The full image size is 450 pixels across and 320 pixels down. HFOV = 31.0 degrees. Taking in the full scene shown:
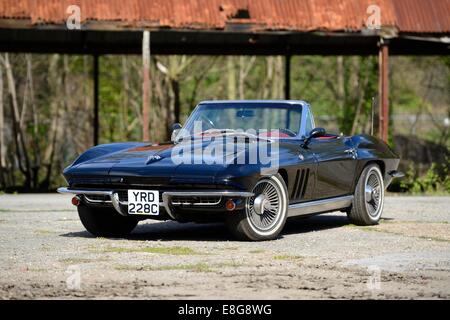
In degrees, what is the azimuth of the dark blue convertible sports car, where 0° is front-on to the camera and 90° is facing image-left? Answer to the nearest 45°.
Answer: approximately 45°

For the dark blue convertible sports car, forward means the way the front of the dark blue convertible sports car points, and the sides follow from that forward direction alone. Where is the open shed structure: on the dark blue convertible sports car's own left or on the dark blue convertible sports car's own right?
on the dark blue convertible sports car's own right
